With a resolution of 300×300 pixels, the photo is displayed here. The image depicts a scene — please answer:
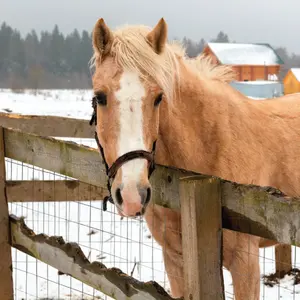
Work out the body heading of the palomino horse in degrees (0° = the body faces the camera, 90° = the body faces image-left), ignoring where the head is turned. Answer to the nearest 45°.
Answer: approximately 45°
